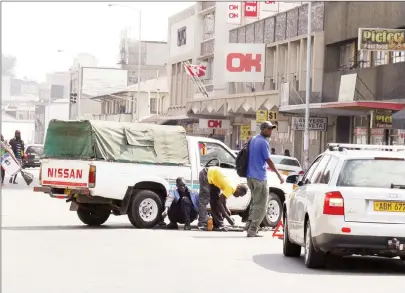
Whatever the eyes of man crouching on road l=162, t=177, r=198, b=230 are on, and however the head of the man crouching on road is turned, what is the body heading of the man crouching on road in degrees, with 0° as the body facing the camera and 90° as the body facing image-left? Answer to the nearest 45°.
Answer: approximately 0°

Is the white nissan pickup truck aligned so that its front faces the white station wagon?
no

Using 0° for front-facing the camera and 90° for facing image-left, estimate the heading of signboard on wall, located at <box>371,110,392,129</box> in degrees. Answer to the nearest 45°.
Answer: approximately 45°

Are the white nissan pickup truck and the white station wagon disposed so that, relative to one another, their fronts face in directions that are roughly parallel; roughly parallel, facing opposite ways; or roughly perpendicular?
roughly perpendicular

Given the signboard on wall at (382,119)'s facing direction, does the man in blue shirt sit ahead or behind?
ahead

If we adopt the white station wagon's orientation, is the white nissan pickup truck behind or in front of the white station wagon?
in front

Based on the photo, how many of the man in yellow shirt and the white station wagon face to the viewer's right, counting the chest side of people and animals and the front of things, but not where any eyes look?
1

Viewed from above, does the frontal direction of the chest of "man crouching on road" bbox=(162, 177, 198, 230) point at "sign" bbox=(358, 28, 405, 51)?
no

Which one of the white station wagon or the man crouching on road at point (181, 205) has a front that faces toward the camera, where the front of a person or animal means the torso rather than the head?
the man crouching on road

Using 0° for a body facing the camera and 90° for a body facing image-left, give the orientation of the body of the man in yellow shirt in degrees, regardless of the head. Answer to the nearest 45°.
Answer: approximately 270°

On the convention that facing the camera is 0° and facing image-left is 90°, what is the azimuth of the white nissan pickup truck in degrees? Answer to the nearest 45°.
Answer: approximately 225°
